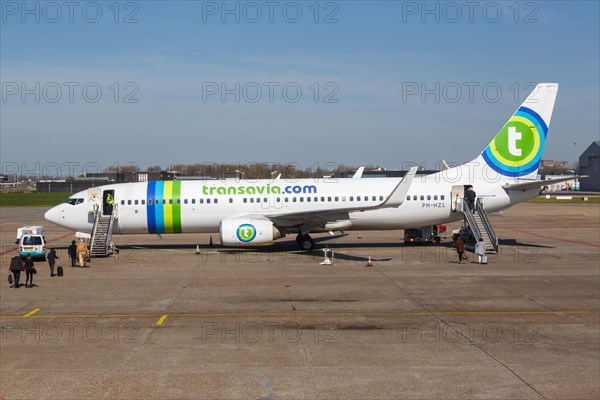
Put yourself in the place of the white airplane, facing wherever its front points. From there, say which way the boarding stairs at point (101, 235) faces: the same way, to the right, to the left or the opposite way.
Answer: to the left

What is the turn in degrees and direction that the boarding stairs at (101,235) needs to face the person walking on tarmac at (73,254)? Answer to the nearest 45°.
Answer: approximately 45° to its right

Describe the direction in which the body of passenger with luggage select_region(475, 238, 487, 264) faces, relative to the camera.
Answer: away from the camera

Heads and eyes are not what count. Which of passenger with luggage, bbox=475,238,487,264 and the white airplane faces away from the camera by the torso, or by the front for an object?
the passenger with luggage

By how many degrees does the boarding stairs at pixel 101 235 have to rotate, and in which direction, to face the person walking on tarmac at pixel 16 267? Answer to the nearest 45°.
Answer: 0° — it already faces them

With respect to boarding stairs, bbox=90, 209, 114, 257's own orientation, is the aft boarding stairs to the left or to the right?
on its left

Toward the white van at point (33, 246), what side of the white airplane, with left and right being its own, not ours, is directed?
front

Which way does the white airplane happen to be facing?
to the viewer's left

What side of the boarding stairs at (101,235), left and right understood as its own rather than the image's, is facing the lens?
front
